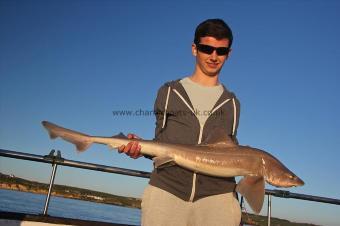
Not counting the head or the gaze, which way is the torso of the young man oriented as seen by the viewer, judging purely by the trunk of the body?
toward the camera

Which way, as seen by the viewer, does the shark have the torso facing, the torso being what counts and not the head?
to the viewer's right
